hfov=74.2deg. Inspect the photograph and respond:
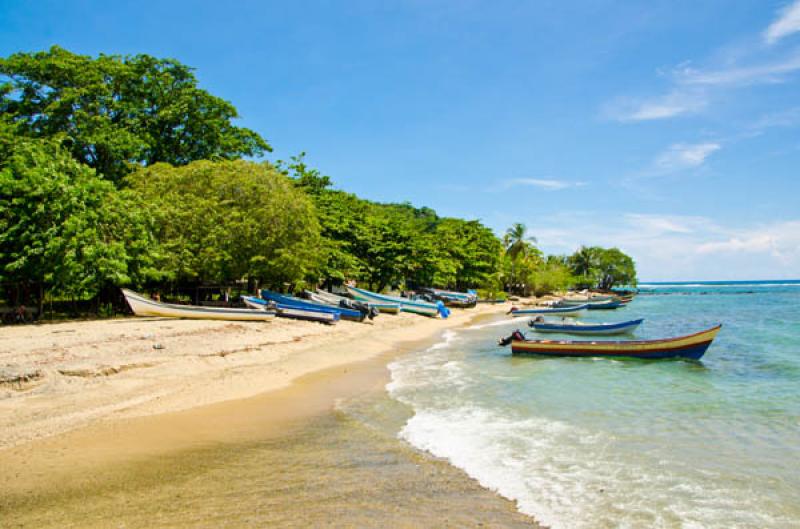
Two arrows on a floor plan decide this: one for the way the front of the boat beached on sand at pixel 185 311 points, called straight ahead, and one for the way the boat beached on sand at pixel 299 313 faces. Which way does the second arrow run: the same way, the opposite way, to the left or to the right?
the same way

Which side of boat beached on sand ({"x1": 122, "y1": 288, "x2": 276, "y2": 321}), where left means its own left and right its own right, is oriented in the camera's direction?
left

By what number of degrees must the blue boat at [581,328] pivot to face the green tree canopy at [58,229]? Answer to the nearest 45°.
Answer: approximately 135° to its right

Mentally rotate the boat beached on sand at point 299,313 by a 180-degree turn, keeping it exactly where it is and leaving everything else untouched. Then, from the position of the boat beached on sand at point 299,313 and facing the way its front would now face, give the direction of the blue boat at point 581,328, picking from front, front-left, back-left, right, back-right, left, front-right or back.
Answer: front

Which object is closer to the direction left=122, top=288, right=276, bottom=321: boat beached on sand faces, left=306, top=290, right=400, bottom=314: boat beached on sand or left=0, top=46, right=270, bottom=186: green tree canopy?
the green tree canopy

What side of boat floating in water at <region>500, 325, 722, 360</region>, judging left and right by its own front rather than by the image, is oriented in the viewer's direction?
right

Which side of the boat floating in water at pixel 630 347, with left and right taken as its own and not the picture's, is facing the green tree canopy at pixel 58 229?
back

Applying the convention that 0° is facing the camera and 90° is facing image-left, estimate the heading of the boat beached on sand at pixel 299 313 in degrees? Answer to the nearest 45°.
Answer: approximately 90°

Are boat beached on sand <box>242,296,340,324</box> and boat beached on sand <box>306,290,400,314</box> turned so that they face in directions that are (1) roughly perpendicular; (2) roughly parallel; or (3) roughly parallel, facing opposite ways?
roughly parallel

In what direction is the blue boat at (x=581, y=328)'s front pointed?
to the viewer's right

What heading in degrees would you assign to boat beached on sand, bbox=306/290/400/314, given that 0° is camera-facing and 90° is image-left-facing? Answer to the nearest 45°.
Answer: approximately 90°

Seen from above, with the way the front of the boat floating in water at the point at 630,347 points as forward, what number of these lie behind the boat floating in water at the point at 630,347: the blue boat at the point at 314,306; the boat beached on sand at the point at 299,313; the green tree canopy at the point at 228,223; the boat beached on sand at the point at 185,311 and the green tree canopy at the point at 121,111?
5

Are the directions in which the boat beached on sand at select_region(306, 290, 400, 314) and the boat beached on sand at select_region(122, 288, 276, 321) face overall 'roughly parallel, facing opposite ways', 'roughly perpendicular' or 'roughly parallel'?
roughly parallel

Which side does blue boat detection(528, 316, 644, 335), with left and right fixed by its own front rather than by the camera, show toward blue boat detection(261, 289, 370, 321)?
back
